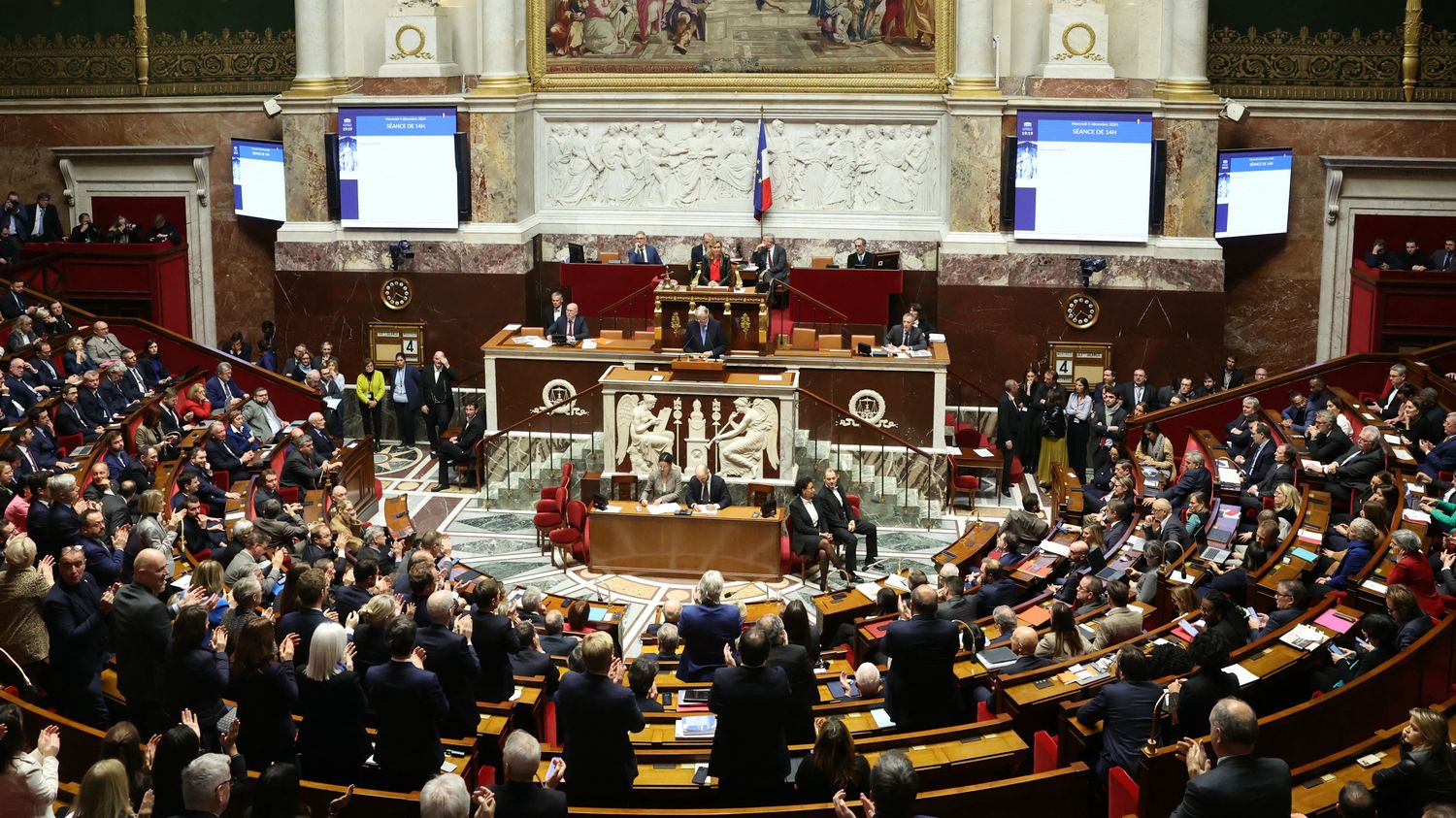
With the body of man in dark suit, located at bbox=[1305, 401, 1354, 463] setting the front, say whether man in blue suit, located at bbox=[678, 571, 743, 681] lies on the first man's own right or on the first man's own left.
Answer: on the first man's own left

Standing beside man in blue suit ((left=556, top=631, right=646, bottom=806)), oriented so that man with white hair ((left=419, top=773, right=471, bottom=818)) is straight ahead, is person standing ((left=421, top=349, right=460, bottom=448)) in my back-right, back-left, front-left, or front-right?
back-right

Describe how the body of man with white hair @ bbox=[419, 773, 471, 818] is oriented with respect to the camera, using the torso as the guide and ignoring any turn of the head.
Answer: away from the camera

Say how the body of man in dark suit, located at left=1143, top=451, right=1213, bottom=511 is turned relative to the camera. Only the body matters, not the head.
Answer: to the viewer's left

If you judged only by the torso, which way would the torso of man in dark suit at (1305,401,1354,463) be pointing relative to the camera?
to the viewer's left

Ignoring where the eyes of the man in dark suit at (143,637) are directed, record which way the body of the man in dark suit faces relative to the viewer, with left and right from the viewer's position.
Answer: facing away from the viewer and to the right of the viewer

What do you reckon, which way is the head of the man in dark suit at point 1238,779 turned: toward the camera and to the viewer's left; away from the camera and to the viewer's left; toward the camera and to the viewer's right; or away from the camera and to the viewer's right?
away from the camera and to the viewer's left

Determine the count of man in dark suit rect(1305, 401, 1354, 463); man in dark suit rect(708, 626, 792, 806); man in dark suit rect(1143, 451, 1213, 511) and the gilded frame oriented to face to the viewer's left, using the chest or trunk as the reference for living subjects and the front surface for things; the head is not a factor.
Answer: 2

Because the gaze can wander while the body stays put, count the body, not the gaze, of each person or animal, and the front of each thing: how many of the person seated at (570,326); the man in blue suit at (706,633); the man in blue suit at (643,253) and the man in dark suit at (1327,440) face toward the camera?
2

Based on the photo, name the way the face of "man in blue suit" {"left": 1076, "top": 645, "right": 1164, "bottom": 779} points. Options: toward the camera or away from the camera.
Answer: away from the camera

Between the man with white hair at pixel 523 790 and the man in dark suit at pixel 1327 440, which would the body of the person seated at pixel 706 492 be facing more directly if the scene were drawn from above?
the man with white hair

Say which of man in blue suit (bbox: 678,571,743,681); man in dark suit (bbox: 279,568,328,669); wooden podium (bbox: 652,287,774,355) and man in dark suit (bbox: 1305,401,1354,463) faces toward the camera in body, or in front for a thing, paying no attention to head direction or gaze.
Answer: the wooden podium

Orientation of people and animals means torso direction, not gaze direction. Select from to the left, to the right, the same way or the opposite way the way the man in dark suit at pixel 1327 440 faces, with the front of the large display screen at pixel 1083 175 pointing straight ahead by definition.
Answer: to the right

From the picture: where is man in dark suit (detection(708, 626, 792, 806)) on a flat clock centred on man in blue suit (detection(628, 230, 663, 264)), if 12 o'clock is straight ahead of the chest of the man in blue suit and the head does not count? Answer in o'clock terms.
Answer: The man in dark suit is roughly at 12 o'clock from the man in blue suit.

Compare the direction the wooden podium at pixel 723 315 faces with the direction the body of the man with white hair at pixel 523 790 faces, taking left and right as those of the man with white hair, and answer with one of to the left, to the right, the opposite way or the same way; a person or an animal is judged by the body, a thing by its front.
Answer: the opposite way

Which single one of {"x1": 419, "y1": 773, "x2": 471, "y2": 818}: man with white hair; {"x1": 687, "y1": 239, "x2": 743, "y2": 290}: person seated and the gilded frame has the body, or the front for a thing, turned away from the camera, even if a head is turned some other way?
the man with white hair

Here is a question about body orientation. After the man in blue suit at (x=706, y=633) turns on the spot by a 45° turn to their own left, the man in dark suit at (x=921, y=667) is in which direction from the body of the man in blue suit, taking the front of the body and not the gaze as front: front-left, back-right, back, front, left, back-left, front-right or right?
back

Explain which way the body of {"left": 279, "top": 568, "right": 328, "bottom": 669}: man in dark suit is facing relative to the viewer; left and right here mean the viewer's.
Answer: facing away from the viewer and to the right of the viewer
